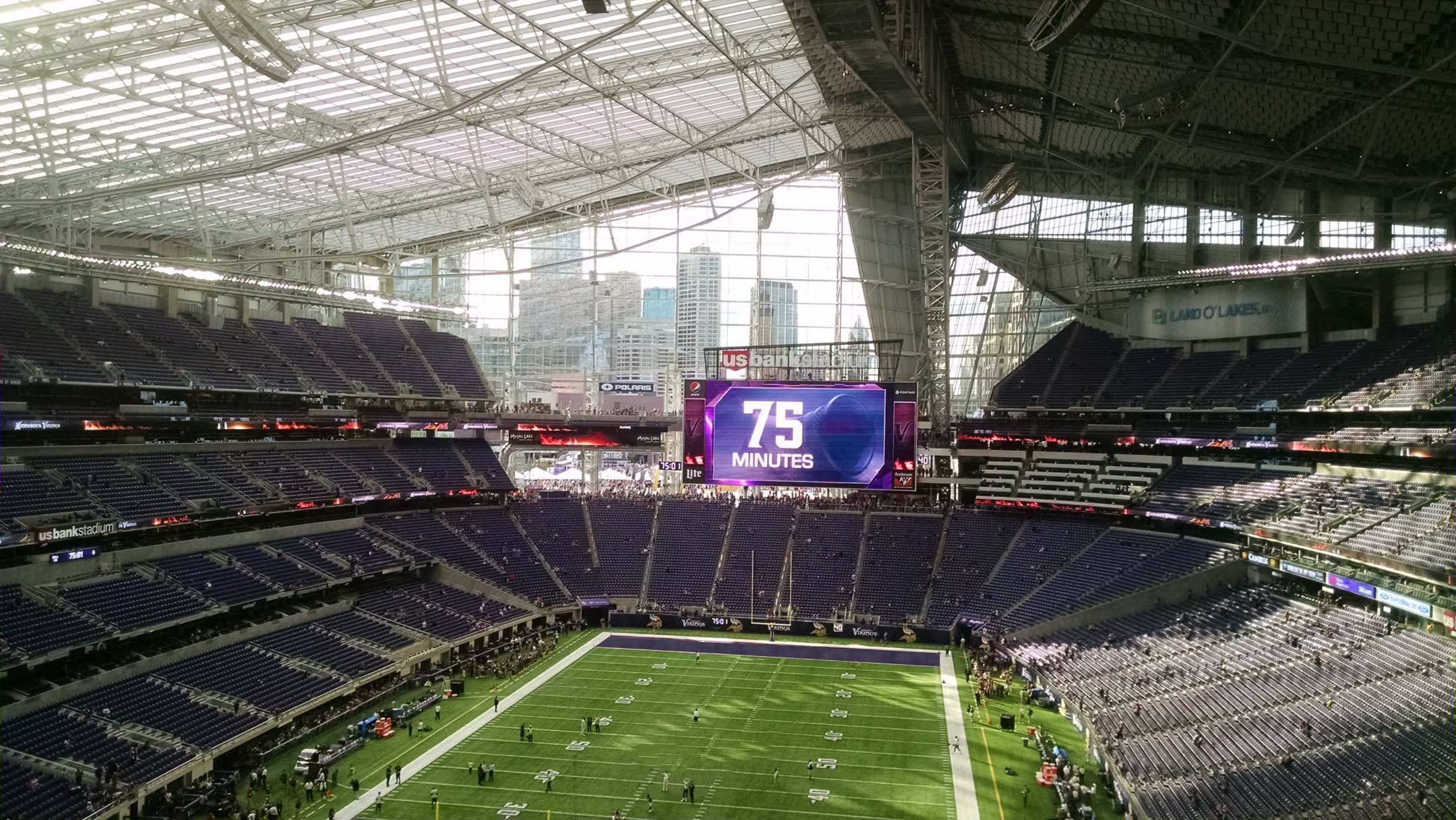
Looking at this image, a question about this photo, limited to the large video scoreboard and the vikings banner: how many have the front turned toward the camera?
2

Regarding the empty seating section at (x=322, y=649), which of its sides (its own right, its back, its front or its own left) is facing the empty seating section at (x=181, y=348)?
back

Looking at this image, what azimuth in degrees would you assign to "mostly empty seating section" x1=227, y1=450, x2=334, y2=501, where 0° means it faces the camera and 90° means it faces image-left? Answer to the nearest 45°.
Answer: approximately 315°

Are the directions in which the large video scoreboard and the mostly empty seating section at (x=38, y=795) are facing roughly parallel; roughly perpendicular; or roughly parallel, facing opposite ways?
roughly perpendicular

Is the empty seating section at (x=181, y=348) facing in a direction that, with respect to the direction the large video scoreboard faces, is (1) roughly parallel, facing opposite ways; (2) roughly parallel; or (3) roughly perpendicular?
roughly perpendicular

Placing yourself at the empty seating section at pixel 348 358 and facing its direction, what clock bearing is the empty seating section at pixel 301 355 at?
the empty seating section at pixel 301 355 is roughly at 3 o'clock from the empty seating section at pixel 348 358.

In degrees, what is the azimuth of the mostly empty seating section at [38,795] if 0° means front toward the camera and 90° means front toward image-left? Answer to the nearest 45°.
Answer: approximately 315°
